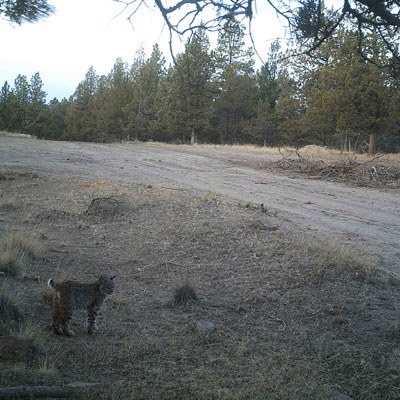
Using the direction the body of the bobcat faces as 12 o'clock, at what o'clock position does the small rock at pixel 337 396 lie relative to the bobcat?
The small rock is roughly at 1 o'clock from the bobcat.

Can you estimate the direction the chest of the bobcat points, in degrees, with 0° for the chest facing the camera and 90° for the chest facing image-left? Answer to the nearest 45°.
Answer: approximately 270°

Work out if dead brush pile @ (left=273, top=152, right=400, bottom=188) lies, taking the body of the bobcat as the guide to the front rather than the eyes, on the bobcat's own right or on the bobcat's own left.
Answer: on the bobcat's own left

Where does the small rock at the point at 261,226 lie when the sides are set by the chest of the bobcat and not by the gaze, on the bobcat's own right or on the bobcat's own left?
on the bobcat's own left

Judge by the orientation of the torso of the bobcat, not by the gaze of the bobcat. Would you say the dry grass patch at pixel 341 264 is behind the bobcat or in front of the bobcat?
in front

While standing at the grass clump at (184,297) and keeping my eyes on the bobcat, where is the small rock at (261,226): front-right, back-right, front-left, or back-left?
back-right

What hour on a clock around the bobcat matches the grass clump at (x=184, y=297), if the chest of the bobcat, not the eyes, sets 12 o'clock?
The grass clump is roughly at 11 o'clock from the bobcat.

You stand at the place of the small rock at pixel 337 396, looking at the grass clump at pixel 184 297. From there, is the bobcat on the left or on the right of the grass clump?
left

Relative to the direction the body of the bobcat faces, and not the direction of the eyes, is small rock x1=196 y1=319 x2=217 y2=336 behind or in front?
in front
